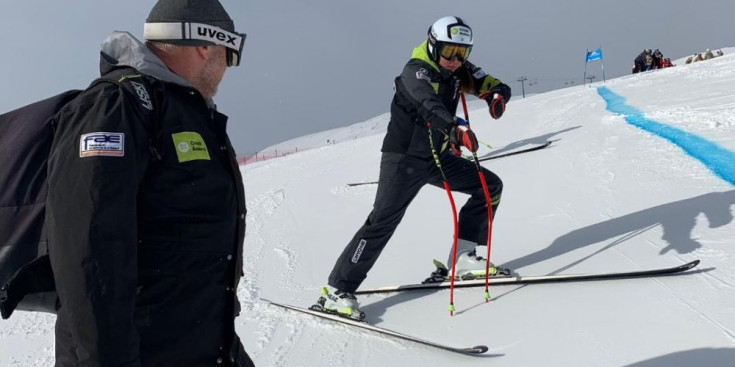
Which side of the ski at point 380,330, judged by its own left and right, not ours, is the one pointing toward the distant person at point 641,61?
left

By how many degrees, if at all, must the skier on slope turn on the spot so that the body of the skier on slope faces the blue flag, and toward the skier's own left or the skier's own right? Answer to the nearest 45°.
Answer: approximately 135° to the skier's own left

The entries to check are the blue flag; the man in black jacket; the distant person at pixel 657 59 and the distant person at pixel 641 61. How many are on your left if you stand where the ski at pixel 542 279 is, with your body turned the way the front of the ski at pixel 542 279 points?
3

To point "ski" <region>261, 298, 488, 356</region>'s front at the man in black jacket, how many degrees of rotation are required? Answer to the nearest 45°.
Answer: approximately 45° to its right

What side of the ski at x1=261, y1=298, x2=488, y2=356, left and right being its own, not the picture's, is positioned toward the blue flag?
left

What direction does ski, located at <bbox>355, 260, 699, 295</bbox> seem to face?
to the viewer's right

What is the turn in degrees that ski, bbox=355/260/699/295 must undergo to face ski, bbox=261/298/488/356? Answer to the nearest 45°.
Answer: approximately 135° to its right

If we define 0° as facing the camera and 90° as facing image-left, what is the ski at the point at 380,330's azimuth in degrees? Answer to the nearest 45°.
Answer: approximately 315°

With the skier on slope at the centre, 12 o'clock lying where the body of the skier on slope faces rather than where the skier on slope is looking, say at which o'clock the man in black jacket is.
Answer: The man in black jacket is roughly at 2 o'clock from the skier on slope.

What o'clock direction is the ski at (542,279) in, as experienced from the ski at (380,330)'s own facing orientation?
the ski at (542,279) is roughly at 10 o'clock from the ski at (380,330).
